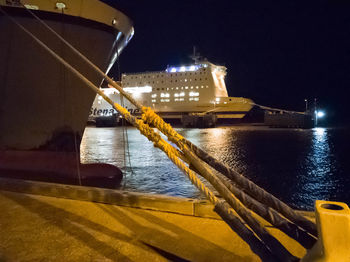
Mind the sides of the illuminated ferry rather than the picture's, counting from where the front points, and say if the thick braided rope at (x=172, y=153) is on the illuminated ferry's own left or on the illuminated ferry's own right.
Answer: on the illuminated ferry's own right

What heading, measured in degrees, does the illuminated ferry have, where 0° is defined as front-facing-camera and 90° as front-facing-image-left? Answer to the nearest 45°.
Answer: approximately 315°

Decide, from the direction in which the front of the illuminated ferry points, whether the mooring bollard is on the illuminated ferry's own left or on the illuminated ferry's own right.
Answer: on the illuminated ferry's own right

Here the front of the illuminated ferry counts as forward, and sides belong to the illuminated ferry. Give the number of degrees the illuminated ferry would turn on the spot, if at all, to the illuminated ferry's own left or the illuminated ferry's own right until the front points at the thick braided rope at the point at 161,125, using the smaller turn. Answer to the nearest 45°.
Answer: approximately 45° to the illuminated ferry's own right

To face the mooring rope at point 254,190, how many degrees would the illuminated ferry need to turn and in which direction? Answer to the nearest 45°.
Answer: approximately 45° to its right
